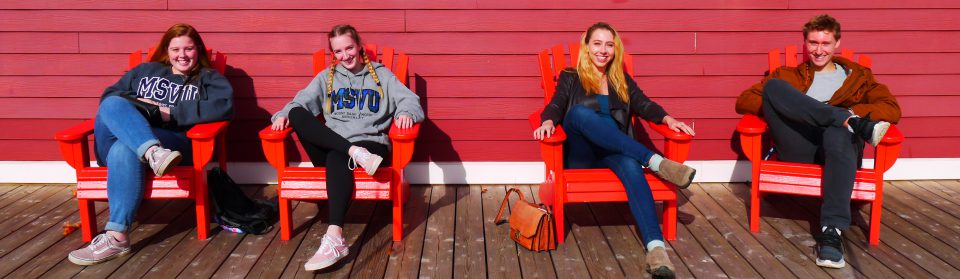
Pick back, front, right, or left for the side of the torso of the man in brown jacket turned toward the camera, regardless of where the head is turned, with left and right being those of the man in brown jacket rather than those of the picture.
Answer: front

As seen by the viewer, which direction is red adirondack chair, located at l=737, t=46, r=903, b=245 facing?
toward the camera

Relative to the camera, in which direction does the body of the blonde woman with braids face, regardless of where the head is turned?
toward the camera

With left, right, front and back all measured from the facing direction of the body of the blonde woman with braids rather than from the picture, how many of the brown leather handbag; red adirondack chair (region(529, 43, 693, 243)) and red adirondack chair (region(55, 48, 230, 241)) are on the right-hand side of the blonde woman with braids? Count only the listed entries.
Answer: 1

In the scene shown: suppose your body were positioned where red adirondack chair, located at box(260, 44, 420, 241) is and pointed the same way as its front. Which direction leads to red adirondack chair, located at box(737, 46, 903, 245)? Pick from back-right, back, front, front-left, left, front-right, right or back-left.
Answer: left

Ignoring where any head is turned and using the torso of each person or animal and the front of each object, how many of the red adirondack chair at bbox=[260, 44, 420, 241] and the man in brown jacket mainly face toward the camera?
2

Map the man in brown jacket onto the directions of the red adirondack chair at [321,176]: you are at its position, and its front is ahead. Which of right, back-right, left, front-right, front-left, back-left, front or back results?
left

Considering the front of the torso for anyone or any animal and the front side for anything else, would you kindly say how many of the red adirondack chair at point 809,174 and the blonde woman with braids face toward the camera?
2

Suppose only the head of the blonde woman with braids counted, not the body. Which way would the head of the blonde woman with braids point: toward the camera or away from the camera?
toward the camera

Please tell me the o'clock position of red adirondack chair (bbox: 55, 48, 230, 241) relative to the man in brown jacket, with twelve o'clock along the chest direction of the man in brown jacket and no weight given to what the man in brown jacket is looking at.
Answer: The red adirondack chair is roughly at 2 o'clock from the man in brown jacket.

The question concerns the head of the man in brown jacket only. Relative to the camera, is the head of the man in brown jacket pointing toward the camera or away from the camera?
toward the camera

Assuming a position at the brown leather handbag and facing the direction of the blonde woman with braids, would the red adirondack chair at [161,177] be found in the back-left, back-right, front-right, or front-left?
front-left
